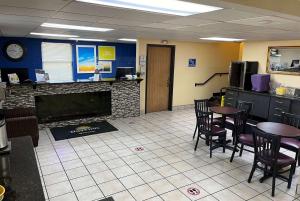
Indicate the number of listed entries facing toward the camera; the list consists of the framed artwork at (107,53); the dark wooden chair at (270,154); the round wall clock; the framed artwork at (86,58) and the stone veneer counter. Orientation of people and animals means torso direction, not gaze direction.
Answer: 4

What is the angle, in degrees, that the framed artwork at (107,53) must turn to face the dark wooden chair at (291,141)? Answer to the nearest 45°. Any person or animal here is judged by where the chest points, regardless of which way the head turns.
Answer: approximately 45° to its left

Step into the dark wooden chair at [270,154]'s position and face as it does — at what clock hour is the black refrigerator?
The black refrigerator is roughly at 10 o'clock from the dark wooden chair.

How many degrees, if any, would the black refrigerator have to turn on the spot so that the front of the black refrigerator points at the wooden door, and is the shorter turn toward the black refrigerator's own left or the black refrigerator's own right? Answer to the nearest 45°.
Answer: approximately 45° to the black refrigerator's own right

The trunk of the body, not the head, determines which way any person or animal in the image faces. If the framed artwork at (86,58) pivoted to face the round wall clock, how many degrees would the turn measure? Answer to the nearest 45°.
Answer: approximately 90° to its right

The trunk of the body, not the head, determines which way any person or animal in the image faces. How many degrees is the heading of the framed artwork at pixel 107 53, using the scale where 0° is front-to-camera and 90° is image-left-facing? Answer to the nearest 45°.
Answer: approximately 0°

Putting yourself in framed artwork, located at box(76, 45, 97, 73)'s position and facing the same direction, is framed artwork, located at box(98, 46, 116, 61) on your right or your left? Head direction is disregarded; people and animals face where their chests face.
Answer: on your left

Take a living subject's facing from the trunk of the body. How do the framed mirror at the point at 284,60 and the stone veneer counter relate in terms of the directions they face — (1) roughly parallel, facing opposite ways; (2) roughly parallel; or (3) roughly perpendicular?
roughly perpendicular

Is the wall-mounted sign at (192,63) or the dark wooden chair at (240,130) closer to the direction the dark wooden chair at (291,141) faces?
the dark wooden chair

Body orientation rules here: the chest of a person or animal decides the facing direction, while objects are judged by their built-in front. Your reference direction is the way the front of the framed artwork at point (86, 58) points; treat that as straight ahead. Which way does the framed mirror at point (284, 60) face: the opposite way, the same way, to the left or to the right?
to the right

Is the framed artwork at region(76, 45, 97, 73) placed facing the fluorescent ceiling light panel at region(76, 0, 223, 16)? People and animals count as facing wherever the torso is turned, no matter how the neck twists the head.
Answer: yes
